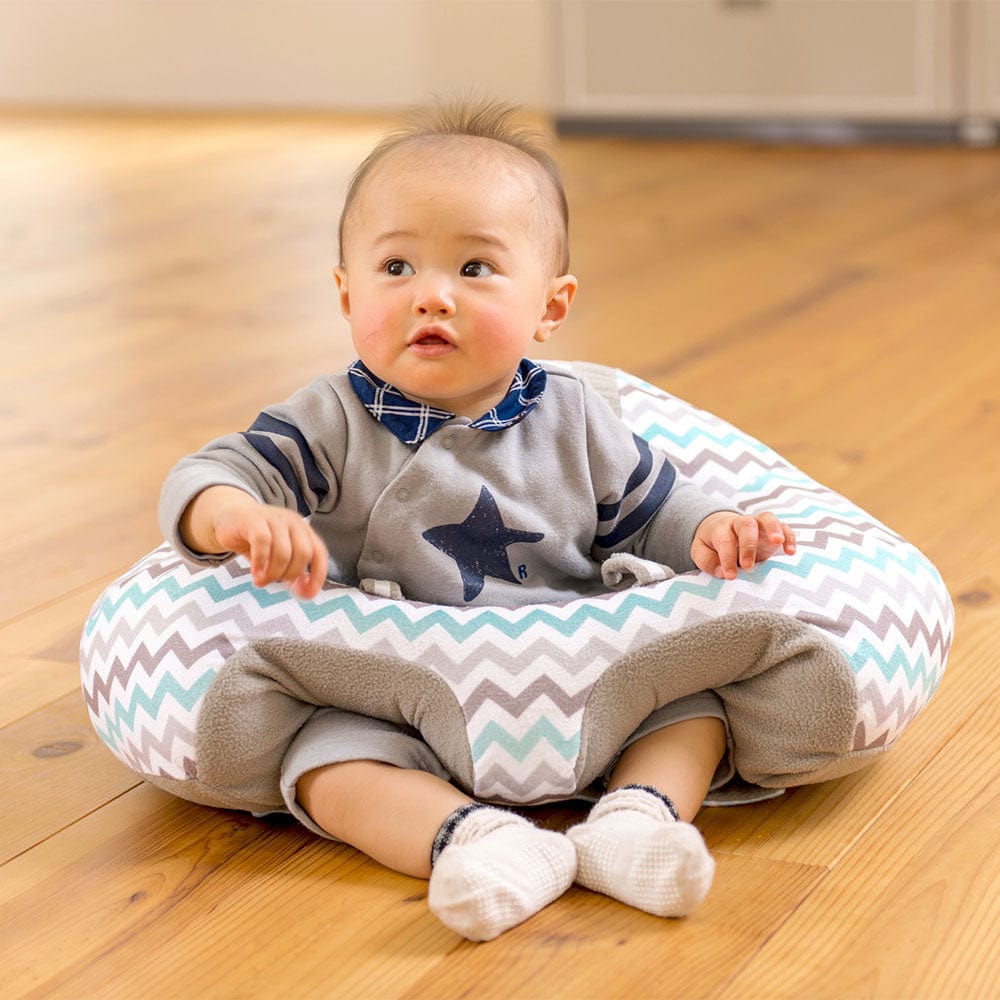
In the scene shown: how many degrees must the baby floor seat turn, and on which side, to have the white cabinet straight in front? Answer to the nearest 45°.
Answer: approximately 180°

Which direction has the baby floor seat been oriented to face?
toward the camera

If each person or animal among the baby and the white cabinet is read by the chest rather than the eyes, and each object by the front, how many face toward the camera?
2

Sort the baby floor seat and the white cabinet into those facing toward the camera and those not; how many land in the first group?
2

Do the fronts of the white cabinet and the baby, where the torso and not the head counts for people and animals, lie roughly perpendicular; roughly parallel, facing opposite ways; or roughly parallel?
roughly parallel

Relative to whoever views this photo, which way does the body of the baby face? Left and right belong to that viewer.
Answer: facing the viewer

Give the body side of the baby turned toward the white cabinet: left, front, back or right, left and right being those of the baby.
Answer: back

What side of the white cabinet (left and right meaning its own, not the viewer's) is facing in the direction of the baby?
front

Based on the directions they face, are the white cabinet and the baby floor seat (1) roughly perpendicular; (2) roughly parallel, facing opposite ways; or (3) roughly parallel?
roughly parallel

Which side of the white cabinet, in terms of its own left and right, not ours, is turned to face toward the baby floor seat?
front
